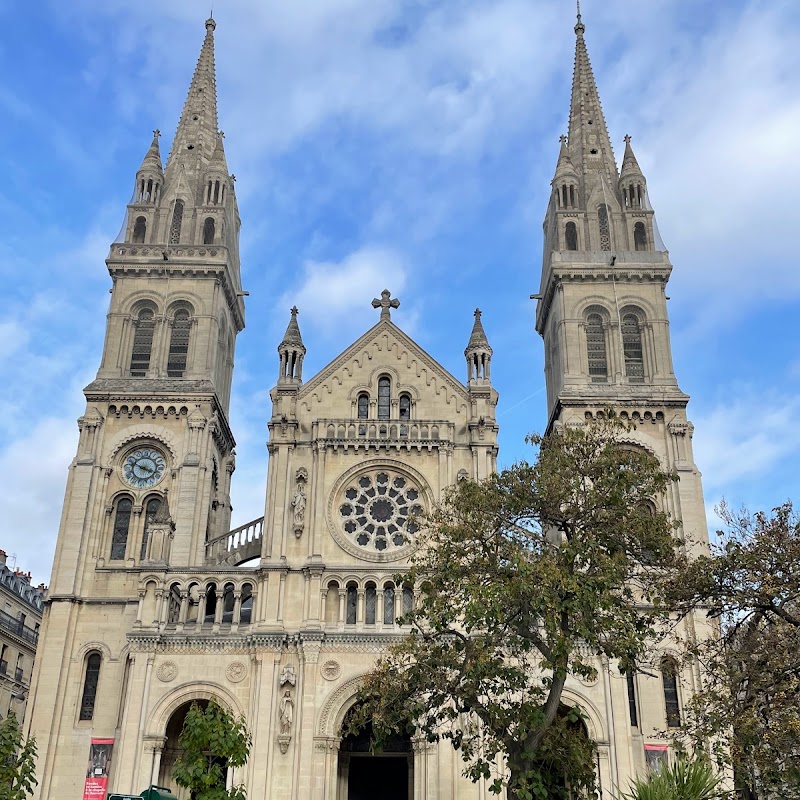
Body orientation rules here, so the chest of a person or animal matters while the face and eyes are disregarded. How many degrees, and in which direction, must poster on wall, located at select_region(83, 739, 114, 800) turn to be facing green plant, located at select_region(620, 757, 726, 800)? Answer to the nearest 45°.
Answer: approximately 45° to its left

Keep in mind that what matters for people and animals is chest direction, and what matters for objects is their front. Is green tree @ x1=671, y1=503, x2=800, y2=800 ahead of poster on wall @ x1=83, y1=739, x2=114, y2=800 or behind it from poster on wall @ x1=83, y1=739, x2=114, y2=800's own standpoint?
ahead

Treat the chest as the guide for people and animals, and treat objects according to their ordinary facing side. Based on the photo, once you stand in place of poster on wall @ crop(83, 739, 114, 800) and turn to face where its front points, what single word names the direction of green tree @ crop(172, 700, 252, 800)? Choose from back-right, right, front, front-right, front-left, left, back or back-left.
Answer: front

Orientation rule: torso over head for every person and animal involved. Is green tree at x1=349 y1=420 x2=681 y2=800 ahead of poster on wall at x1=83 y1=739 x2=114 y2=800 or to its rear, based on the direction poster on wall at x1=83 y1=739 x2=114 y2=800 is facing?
ahead

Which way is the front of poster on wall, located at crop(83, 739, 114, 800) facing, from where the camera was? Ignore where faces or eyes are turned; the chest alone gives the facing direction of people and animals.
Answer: facing the viewer
